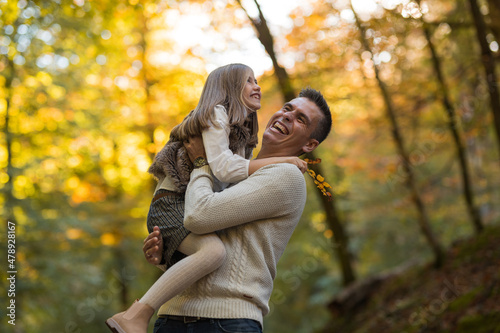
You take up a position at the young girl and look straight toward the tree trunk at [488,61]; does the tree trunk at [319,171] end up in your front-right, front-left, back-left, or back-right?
front-left

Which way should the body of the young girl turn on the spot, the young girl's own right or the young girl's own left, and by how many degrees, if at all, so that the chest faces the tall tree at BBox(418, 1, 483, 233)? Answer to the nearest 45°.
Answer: approximately 45° to the young girl's own left

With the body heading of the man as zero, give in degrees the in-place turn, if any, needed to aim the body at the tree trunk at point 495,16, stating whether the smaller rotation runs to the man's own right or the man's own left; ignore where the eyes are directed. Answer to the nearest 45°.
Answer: approximately 180°

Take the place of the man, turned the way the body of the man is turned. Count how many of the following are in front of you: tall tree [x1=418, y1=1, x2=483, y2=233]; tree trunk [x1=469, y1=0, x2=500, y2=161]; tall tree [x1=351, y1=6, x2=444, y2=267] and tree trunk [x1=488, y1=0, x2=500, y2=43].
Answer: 0

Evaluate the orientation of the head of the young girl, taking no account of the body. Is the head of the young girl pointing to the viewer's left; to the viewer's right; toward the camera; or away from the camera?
to the viewer's right

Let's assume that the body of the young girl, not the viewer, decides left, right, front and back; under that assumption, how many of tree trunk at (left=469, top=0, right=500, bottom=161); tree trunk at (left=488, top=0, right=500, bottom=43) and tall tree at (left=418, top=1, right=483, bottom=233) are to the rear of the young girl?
0

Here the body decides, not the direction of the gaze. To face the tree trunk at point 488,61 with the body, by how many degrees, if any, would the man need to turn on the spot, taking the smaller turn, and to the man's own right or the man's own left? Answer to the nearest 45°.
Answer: approximately 180°

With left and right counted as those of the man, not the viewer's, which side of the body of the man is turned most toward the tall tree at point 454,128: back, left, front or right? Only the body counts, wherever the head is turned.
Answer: back

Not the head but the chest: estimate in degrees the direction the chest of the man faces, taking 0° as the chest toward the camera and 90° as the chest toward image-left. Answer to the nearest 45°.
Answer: approximately 45°

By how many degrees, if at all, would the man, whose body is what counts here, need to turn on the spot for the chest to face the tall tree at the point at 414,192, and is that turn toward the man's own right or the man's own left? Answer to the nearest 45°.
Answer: approximately 180°

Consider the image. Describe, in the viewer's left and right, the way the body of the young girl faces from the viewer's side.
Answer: facing to the right of the viewer

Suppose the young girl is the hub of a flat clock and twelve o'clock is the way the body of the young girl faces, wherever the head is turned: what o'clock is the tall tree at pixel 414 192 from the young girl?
The tall tree is roughly at 10 o'clock from the young girl.
